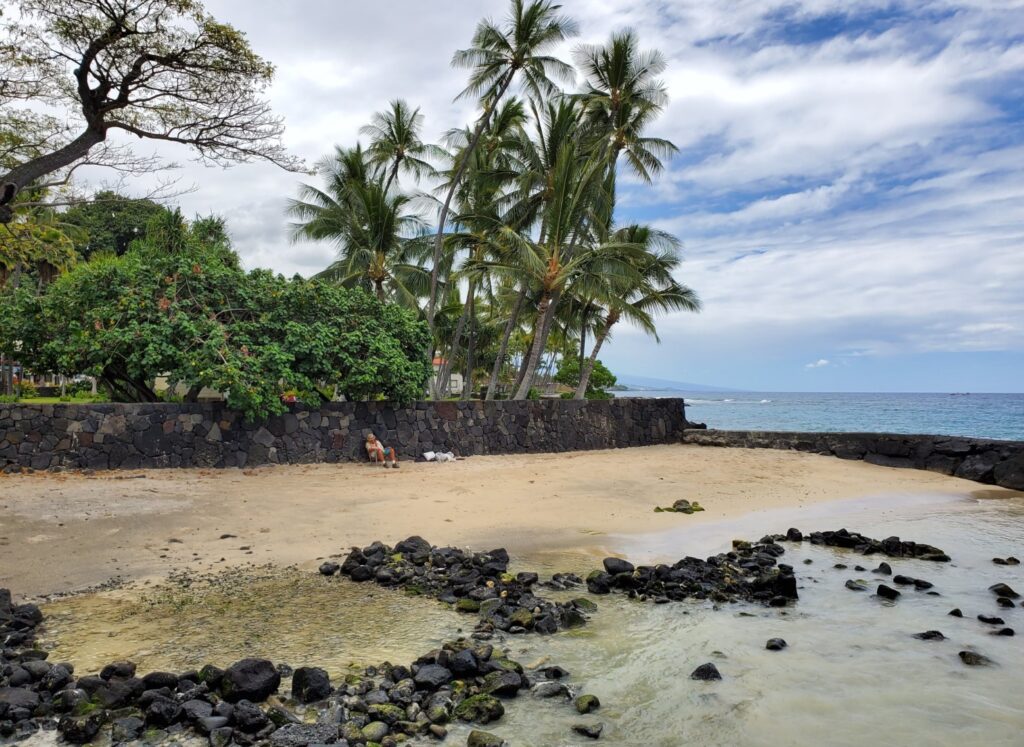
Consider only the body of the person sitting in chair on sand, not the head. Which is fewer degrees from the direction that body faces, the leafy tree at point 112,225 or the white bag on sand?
the white bag on sand

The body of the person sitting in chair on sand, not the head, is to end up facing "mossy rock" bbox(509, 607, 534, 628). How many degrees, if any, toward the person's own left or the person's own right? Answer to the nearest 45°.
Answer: approximately 45° to the person's own right

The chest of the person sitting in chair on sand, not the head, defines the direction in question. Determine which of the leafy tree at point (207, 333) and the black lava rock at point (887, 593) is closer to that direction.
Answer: the black lava rock

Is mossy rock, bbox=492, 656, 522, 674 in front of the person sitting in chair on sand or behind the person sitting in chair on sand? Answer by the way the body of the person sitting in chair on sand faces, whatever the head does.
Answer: in front

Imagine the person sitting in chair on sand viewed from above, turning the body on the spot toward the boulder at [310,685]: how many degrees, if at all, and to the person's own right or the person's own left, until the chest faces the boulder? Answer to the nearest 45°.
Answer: approximately 45° to the person's own right

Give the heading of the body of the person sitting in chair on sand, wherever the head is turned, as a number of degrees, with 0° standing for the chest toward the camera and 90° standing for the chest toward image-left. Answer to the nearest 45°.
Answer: approximately 315°

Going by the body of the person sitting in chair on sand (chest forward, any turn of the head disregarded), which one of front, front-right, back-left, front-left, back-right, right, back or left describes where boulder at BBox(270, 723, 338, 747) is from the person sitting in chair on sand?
front-right

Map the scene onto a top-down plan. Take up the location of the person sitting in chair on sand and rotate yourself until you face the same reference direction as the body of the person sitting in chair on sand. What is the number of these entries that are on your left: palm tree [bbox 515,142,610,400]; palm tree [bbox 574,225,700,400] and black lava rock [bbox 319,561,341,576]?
2

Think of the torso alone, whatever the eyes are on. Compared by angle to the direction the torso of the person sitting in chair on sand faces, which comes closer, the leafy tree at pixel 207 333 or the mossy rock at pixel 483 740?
the mossy rock

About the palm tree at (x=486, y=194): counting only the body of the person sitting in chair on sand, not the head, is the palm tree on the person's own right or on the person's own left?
on the person's own left

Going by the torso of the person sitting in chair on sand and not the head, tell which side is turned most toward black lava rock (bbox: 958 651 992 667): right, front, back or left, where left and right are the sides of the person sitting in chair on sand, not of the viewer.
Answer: front

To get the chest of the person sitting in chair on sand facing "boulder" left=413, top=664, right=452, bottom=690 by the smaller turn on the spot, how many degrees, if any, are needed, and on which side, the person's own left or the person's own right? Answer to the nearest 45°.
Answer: approximately 45° to the person's own right

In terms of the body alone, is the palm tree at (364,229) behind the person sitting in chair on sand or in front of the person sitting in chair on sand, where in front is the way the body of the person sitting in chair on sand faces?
behind
